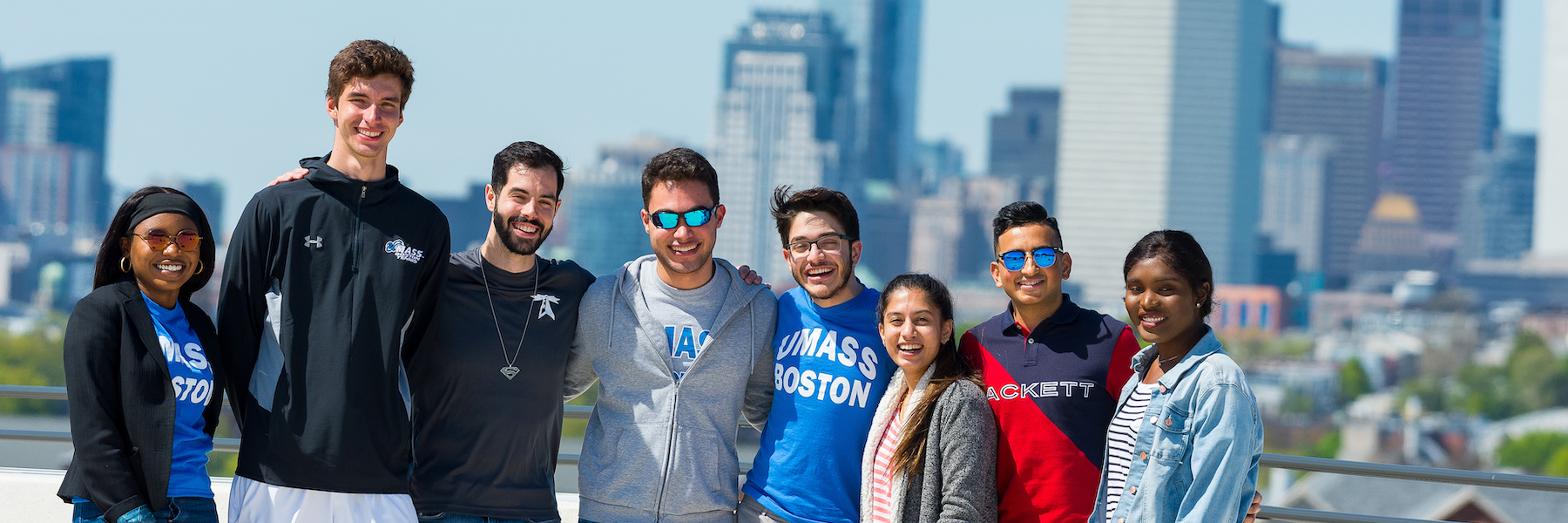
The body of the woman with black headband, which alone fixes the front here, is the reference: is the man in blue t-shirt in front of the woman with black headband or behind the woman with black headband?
in front

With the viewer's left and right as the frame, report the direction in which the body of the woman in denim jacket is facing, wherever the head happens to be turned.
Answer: facing the viewer and to the left of the viewer

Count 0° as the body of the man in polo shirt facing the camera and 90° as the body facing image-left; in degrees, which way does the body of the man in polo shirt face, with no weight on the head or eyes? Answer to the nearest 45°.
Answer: approximately 0°

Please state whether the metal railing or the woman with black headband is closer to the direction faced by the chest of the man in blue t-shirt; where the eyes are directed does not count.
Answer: the woman with black headband

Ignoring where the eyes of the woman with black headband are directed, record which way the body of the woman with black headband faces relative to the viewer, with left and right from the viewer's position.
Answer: facing the viewer and to the right of the viewer

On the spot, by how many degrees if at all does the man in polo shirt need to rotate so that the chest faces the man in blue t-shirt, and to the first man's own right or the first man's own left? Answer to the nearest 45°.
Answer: approximately 90° to the first man's own right

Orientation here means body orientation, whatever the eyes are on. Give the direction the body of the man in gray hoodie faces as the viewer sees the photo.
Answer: toward the camera

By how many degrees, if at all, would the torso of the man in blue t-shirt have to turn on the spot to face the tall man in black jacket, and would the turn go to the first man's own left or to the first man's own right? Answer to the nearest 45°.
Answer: approximately 90° to the first man's own right

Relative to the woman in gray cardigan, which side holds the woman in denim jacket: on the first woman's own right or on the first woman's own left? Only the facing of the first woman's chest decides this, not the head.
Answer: on the first woman's own left

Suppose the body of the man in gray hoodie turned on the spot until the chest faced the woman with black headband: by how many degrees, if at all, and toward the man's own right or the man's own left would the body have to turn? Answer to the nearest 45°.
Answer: approximately 90° to the man's own right

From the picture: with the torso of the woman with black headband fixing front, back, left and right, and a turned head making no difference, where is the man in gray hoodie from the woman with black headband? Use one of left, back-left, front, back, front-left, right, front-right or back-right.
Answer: front-left

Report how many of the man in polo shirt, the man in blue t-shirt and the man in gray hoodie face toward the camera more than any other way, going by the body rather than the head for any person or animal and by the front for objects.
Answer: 3
